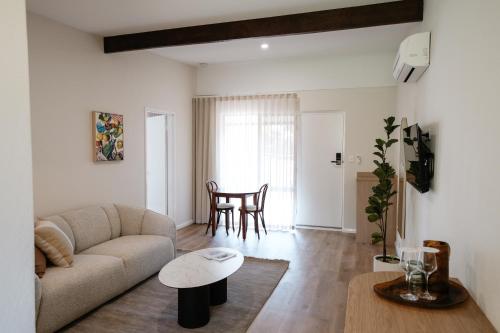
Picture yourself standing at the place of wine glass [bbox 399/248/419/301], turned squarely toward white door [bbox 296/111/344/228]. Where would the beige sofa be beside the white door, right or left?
left

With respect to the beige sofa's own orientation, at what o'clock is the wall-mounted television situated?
The wall-mounted television is roughly at 12 o'clock from the beige sofa.

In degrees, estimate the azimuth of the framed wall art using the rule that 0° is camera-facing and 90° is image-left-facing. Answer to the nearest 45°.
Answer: approximately 315°

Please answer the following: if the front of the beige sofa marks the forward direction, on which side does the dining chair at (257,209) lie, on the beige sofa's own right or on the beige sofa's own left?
on the beige sofa's own left

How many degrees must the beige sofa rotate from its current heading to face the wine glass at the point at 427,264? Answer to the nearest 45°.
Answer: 0° — it already faces it

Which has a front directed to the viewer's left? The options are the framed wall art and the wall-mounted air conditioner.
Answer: the wall-mounted air conditioner

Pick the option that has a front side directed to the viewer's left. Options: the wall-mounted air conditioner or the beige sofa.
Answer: the wall-mounted air conditioner

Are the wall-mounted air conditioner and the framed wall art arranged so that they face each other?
yes

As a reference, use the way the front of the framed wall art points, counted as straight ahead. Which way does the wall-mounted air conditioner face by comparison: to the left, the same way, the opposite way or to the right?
the opposite way

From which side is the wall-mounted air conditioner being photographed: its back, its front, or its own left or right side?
left
